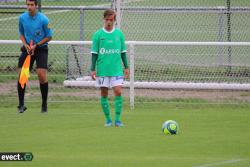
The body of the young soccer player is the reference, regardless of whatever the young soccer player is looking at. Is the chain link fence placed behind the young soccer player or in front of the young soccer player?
behind

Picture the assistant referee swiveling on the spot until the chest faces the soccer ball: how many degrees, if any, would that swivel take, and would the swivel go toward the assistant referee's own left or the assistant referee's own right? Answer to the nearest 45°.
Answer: approximately 90° to the assistant referee's own left

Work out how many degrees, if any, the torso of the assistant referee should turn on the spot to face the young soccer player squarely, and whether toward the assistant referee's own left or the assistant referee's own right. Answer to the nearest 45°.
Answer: approximately 90° to the assistant referee's own left

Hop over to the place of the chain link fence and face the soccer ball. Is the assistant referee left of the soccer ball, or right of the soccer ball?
right

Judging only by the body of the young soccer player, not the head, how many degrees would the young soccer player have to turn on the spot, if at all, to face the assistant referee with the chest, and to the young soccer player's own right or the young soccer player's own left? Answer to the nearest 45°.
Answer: approximately 135° to the young soccer player's own right

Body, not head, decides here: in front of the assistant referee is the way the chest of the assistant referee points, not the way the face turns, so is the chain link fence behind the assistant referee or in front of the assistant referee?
behind

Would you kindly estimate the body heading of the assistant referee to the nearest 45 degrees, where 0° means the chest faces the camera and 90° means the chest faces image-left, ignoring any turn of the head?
approximately 45°
